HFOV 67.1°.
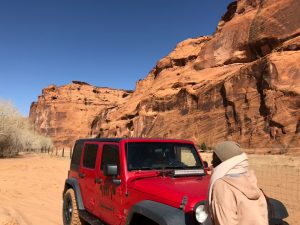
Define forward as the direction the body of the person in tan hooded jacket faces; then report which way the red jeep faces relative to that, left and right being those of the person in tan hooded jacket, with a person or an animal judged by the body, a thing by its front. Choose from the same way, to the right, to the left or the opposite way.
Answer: the opposite way

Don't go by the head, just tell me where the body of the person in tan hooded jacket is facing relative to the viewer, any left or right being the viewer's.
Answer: facing away from the viewer and to the left of the viewer

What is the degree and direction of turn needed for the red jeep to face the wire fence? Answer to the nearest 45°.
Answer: approximately 90° to its left

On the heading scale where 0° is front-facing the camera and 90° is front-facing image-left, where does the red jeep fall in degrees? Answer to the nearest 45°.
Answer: approximately 315°

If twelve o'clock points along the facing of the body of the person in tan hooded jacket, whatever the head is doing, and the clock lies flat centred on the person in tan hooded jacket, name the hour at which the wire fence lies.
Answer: The wire fence is roughly at 2 o'clock from the person in tan hooded jacket.

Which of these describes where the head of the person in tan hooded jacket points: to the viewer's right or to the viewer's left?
to the viewer's left

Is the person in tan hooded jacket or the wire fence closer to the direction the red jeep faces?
the person in tan hooded jacket
